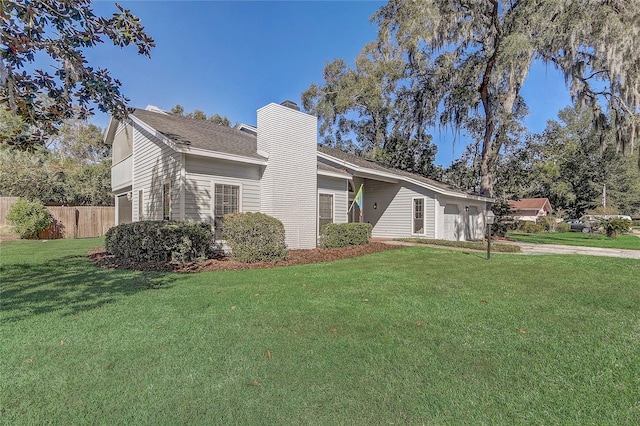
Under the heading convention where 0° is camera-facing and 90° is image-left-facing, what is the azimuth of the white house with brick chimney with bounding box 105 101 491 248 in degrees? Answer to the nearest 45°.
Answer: approximately 315°

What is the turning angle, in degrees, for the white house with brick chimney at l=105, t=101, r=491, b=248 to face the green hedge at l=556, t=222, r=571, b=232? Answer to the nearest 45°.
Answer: approximately 90° to its left

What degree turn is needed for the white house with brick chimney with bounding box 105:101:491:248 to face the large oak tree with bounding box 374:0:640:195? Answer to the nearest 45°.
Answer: approximately 45° to its left

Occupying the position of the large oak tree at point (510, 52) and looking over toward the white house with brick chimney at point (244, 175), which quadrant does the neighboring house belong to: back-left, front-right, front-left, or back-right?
back-right

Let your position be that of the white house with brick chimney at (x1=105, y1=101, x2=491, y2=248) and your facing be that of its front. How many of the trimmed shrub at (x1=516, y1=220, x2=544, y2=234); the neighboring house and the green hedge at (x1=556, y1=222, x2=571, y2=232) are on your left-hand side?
3

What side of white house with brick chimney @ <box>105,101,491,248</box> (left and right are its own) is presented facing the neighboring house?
left

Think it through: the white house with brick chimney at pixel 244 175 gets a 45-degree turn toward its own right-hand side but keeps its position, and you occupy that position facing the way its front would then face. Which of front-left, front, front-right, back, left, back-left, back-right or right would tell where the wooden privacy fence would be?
back-right

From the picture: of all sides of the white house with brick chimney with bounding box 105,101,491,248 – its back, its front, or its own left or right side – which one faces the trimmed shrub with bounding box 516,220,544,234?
left

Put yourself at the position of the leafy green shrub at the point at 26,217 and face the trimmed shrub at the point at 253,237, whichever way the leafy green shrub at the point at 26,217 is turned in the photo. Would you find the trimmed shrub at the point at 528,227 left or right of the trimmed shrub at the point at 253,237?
left

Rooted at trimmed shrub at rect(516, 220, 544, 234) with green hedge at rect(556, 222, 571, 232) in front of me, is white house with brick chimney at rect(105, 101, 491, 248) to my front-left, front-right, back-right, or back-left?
back-right
